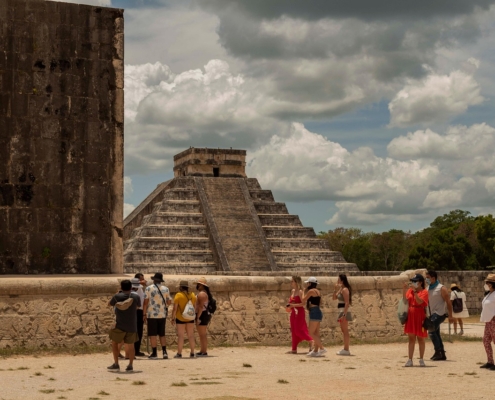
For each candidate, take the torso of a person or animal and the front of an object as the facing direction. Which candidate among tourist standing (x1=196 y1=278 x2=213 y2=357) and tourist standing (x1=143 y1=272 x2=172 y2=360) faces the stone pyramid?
tourist standing (x1=143 y1=272 x2=172 y2=360)

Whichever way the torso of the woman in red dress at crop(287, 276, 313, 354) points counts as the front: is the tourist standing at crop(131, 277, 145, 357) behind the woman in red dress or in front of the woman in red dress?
in front

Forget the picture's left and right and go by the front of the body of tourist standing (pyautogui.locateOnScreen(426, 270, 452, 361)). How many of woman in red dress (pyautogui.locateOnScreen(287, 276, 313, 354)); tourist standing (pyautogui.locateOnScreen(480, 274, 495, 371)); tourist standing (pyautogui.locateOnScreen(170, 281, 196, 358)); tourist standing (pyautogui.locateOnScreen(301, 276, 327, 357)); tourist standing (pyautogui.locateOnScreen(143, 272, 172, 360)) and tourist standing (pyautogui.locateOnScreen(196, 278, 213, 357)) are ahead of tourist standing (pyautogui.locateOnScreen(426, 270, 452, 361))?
5

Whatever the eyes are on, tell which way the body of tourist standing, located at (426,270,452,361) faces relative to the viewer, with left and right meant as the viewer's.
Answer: facing to the left of the viewer

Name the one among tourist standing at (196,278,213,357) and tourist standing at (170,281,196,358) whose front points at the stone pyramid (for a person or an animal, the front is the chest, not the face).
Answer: tourist standing at (170,281,196,358)

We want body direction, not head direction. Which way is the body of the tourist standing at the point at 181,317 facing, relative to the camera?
away from the camera

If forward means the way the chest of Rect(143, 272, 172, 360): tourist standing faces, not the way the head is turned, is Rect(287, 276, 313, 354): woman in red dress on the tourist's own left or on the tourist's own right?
on the tourist's own right

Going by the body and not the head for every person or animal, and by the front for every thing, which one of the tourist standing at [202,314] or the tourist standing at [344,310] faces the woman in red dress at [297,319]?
the tourist standing at [344,310]

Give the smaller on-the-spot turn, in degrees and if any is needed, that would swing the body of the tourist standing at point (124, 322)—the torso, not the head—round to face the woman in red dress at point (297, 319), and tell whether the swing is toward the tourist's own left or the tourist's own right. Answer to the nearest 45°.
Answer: approximately 45° to the tourist's own right

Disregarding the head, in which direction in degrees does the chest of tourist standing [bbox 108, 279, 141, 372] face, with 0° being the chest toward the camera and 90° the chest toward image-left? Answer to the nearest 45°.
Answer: approximately 180°

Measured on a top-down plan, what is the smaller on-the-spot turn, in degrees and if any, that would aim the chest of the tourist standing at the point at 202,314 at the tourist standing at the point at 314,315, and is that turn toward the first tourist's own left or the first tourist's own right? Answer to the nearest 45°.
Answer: approximately 180°

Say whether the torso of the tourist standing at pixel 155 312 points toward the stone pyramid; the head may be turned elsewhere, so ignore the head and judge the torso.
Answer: yes
